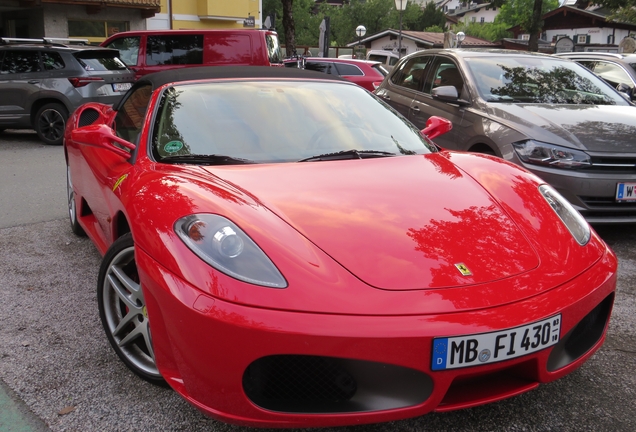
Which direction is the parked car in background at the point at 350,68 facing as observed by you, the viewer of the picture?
facing away from the viewer and to the left of the viewer

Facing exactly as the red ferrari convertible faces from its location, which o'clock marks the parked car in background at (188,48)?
The parked car in background is roughly at 7 o'clock from the red ferrari convertible.

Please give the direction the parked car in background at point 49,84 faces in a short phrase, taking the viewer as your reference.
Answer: facing away from the viewer and to the left of the viewer

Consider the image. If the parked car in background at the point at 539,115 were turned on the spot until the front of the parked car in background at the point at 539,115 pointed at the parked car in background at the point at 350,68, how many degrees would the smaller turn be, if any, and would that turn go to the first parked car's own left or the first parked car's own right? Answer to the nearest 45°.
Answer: approximately 135° to the first parked car's own left

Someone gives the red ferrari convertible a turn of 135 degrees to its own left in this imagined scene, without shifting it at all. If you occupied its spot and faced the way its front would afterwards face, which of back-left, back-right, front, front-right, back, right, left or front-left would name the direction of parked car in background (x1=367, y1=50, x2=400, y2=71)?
front

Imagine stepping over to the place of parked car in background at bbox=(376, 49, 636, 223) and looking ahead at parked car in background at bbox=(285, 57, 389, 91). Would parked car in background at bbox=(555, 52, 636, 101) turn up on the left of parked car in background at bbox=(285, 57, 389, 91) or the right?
right

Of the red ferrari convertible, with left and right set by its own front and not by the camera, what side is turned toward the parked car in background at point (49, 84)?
back
